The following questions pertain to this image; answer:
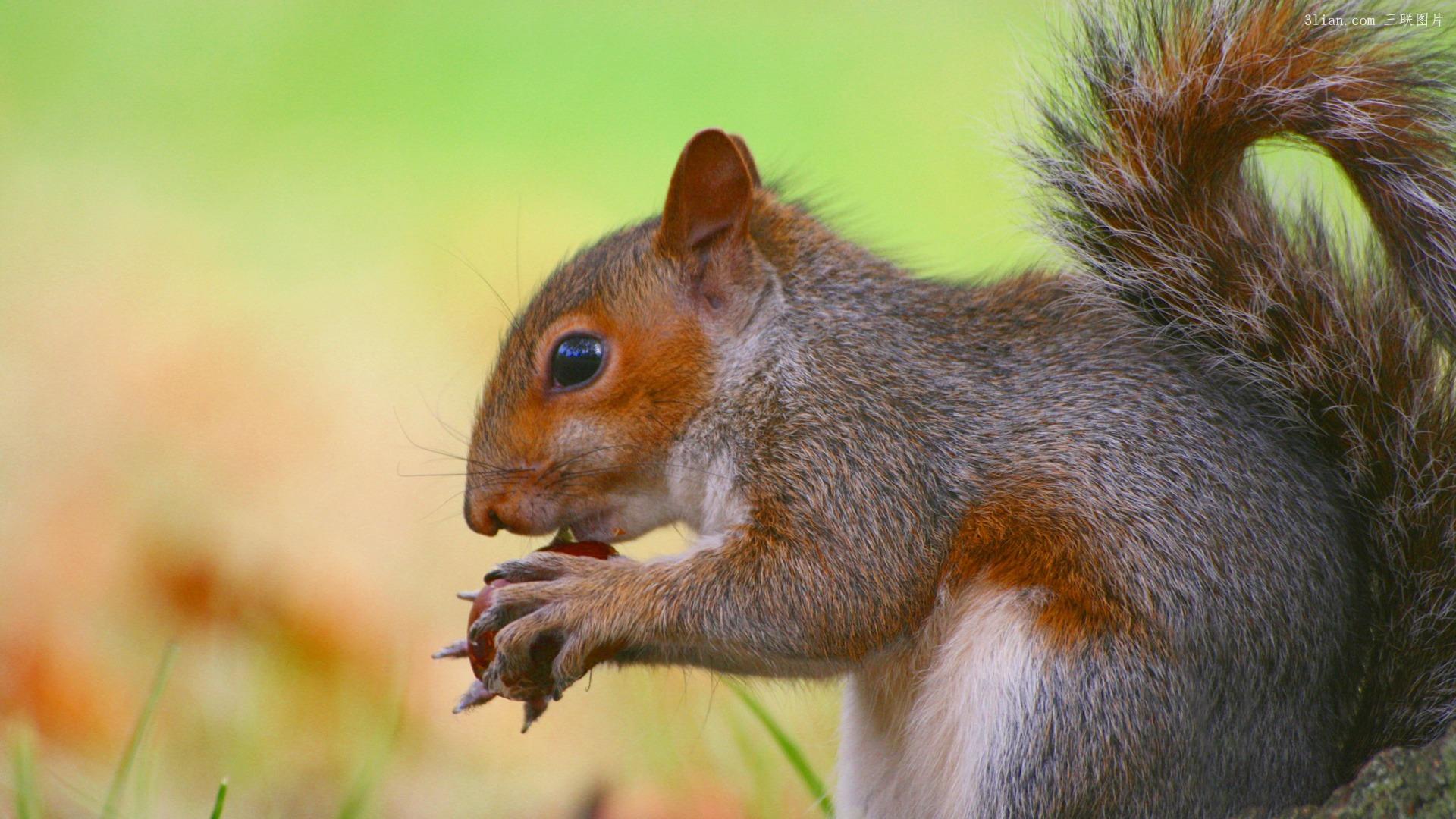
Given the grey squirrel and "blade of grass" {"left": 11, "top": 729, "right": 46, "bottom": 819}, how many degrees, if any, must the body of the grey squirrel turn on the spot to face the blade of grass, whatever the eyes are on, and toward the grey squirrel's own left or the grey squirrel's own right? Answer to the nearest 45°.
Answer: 0° — it already faces it

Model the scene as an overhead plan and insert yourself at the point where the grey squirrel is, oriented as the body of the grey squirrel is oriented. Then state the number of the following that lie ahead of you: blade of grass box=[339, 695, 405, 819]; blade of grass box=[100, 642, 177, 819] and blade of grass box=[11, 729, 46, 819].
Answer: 3

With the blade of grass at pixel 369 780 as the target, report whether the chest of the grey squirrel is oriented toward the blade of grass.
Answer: yes

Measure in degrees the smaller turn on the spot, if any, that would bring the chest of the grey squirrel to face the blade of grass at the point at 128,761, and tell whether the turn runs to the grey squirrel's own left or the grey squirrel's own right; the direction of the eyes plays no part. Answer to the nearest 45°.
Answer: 0° — it already faces it

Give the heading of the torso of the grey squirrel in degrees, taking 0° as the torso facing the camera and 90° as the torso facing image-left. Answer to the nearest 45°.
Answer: approximately 90°
